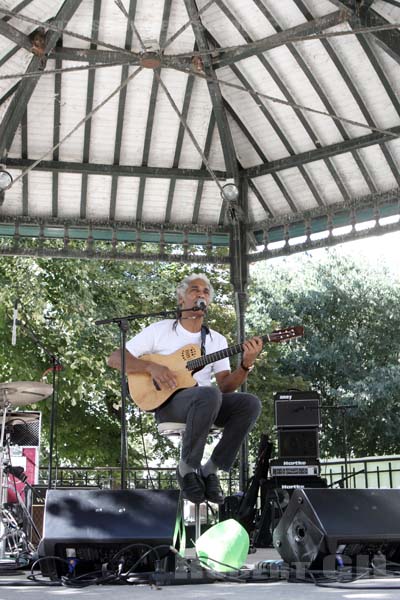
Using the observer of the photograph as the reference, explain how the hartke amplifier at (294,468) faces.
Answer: facing the viewer

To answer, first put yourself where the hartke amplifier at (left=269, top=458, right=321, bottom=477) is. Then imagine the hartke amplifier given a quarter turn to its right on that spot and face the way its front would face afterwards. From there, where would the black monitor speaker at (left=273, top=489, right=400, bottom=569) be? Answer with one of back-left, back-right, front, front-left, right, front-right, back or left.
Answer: left

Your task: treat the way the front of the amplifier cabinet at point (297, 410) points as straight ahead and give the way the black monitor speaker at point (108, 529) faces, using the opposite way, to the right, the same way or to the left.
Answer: the opposite way

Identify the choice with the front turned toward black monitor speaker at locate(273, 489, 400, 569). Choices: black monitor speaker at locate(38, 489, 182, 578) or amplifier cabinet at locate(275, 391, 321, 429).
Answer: the amplifier cabinet

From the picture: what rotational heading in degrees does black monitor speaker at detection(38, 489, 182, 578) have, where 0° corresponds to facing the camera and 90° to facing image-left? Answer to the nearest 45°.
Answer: approximately 180°

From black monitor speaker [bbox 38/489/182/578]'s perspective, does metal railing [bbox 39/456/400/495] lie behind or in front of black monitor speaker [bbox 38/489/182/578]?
in front

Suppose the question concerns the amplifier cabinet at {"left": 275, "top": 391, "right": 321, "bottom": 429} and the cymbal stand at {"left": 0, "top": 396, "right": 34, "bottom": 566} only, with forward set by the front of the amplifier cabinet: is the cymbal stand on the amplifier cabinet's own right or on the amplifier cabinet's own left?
on the amplifier cabinet's own right

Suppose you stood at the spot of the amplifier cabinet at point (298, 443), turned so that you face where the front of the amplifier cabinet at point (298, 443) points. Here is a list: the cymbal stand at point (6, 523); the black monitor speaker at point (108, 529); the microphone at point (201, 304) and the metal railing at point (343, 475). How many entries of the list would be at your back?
1

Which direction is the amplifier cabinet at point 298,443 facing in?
toward the camera

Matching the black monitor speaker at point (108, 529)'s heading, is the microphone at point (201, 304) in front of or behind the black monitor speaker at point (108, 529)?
in front

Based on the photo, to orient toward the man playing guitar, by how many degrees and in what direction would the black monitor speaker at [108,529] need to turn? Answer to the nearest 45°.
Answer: approximately 45° to its right

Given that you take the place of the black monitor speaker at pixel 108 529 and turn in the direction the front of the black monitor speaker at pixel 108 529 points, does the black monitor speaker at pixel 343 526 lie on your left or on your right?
on your right

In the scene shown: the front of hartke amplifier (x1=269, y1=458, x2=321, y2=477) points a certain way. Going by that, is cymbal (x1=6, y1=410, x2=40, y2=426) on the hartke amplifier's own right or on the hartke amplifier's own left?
on the hartke amplifier's own right
